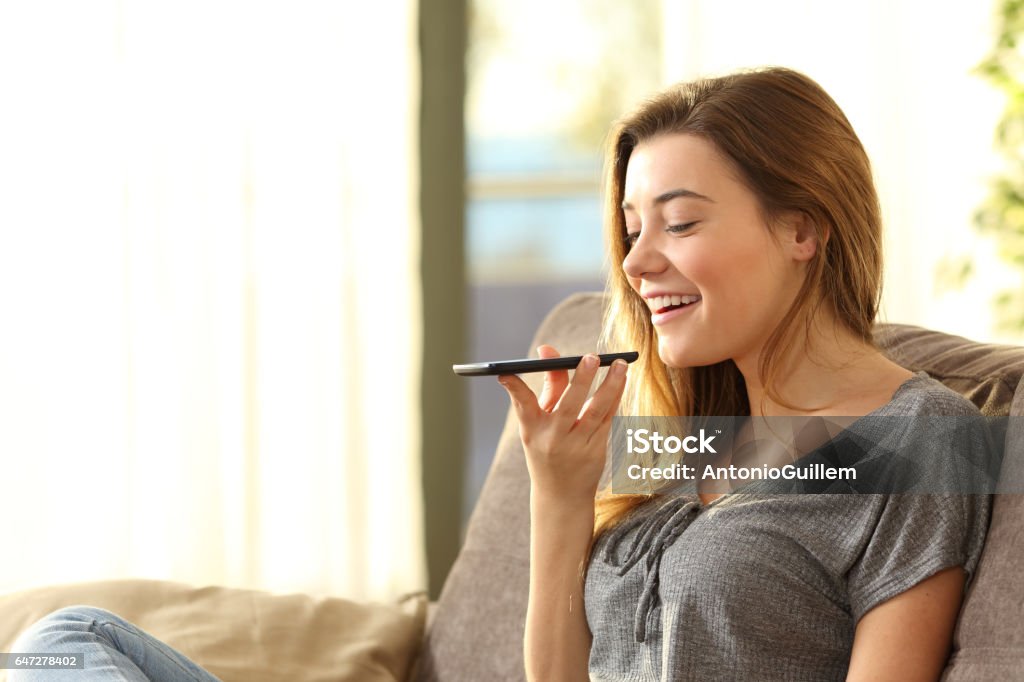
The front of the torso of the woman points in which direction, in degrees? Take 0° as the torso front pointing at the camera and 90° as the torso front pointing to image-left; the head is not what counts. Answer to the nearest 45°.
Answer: approximately 45°
